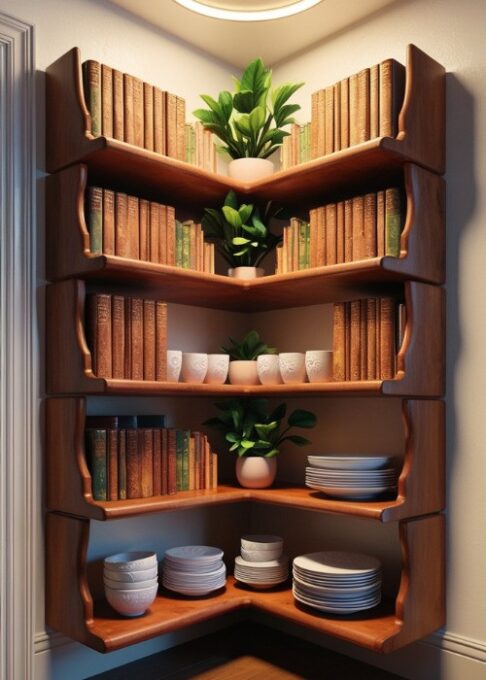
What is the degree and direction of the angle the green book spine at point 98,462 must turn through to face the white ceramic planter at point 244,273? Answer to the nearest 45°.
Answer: approximately 135° to its left

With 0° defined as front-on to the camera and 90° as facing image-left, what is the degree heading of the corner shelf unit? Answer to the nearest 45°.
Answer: approximately 0°

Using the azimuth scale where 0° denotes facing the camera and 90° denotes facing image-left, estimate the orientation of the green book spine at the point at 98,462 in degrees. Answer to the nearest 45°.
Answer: approximately 0°

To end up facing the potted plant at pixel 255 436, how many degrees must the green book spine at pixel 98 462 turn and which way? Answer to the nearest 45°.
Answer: approximately 135° to its left
